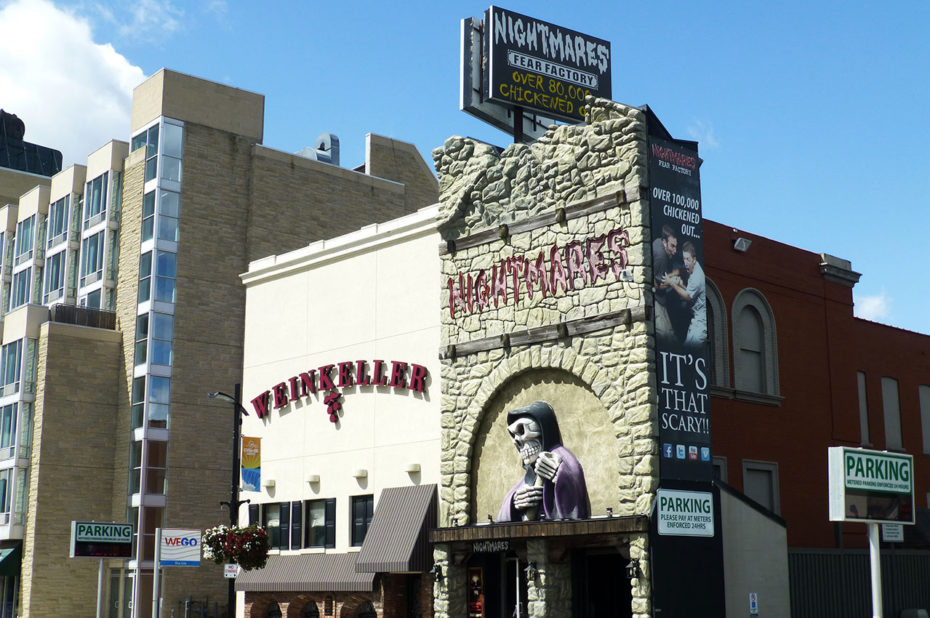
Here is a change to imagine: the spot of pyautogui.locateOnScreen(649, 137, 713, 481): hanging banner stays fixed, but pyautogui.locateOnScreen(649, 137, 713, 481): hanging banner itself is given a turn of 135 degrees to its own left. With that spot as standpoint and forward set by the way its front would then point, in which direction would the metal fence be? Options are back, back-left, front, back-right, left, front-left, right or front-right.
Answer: front-right

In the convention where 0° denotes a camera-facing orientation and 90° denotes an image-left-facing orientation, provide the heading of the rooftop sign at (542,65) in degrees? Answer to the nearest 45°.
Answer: approximately 315°

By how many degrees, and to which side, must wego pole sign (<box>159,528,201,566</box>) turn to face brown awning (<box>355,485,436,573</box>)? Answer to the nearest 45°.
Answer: approximately 45° to its left

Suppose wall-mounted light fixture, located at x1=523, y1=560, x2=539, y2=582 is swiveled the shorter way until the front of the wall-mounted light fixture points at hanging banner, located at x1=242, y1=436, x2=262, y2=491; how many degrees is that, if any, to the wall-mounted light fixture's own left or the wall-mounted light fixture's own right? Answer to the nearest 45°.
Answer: approximately 90° to the wall-mounted light fixture's own right

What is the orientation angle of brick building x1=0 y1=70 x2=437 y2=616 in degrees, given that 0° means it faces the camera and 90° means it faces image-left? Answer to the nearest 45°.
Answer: approximately 45°

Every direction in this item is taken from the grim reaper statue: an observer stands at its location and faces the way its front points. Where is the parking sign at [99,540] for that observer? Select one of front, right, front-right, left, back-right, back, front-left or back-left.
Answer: right

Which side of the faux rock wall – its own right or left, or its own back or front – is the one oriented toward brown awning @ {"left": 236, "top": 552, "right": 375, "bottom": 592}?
right

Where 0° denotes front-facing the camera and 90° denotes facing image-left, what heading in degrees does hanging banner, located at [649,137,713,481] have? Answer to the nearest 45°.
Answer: approximately 315°

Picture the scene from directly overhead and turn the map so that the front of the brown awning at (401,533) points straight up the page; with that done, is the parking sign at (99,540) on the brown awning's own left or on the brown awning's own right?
on the brown awning's own right

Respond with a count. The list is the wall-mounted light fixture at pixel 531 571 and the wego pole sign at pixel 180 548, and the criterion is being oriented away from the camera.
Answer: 0

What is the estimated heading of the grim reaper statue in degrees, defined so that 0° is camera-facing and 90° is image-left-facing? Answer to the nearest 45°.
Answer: approximately 45°
